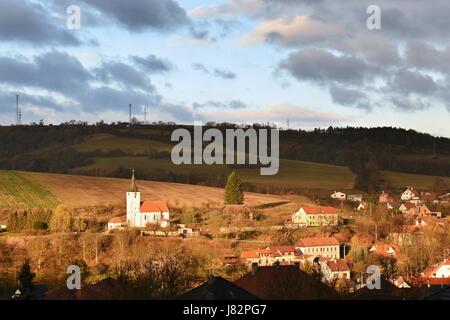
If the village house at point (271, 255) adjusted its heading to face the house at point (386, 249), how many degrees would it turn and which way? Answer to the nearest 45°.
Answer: approximately 90° to its left

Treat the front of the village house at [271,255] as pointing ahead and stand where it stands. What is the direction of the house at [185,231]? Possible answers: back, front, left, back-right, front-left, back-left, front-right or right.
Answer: back-right

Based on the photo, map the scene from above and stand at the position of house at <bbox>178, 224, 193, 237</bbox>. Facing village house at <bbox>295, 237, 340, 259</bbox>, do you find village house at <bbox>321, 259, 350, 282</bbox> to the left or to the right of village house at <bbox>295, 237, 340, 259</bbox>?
right

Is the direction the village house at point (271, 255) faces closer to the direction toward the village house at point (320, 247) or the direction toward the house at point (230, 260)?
the house

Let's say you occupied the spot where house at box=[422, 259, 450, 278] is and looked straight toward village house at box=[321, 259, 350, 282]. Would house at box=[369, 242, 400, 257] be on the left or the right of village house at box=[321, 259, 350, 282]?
right

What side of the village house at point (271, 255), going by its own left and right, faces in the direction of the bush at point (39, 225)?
right

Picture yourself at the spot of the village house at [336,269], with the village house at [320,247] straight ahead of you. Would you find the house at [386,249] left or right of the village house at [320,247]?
right

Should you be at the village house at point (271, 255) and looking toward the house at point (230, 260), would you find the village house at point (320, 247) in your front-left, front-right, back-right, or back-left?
back-right

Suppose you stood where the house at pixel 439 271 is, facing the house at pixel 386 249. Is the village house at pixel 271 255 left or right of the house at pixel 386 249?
left
